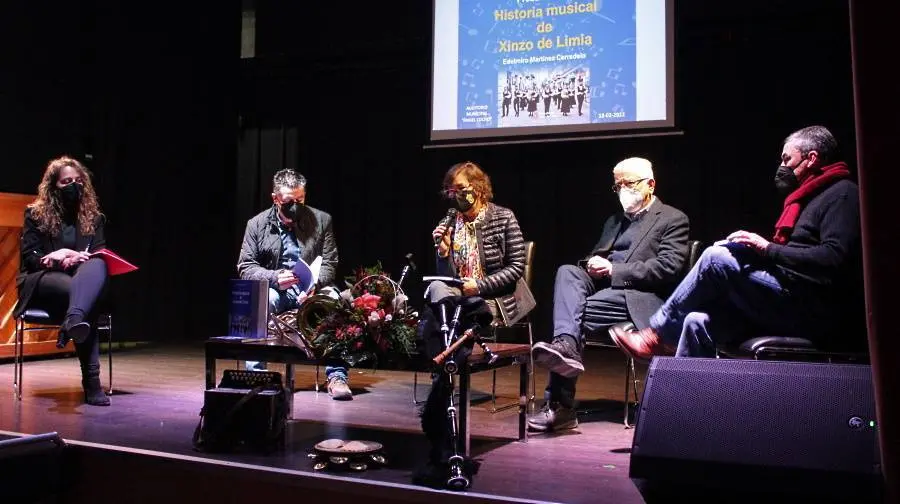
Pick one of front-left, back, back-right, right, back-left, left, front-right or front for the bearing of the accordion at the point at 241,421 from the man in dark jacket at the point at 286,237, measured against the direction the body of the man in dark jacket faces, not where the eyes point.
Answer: front

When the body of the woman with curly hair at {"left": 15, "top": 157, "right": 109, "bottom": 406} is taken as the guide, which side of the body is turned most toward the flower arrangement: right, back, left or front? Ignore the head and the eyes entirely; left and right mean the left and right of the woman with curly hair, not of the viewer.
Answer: front

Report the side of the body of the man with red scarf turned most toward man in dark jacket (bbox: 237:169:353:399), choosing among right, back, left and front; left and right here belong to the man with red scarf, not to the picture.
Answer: front

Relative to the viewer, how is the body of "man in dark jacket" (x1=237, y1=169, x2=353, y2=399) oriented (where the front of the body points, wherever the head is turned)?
toward the camera

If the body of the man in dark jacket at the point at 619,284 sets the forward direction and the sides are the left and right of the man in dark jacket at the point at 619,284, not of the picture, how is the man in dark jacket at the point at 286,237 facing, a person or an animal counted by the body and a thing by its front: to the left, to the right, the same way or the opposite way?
to the left

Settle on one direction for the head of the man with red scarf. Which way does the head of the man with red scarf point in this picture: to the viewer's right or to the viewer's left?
to the viewer's left

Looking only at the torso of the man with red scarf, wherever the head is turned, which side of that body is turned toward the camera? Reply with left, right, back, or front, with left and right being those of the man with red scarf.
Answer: left

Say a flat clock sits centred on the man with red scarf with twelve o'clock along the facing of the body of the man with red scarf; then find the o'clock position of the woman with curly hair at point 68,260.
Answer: The woman with curly hair is roughly at 12 o'clock from the man with red scarf.

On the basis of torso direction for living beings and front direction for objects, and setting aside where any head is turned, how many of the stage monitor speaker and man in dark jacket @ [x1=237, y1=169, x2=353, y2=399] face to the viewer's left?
0

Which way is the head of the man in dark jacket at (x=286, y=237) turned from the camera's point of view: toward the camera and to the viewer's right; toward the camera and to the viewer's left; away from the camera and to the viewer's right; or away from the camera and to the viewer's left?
toward the camera and to the viewer's right

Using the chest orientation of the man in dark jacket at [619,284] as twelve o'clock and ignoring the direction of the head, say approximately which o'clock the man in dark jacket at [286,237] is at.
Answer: the man in dark jacket at [286,237] is roughly at 2 o'clock from the man in dark jacket at [619,284].

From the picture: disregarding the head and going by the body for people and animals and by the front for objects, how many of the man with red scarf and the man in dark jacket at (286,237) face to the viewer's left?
1
